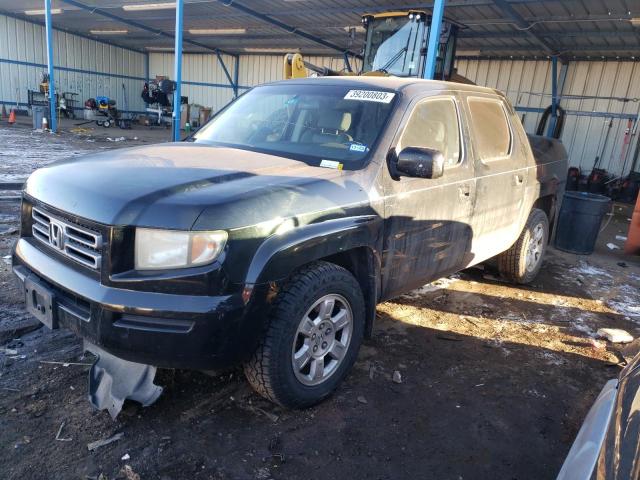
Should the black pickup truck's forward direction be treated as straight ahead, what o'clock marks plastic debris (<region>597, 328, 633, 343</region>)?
The plastic debris is roughly at 7 o'clock from the black pickup truck.

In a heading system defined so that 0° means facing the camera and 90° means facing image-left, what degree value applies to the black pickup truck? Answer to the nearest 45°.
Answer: approximately 45°

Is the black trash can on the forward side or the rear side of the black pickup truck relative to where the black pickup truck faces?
on the rear side

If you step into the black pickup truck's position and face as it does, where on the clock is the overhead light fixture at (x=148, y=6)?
The overhead light fixture is roughly at 4 o'clock from the black pickup truck.

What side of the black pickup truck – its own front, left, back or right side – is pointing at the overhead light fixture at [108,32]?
right

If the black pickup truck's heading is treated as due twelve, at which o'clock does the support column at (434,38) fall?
The support column is roughly at 5 o'clock from the black pickup truck.

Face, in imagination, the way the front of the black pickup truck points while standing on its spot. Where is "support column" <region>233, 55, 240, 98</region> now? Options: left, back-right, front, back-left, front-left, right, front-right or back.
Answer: back-right

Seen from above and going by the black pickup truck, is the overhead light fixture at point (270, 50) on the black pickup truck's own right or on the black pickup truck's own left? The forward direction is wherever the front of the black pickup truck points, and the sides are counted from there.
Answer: on the black pickup truck's own right

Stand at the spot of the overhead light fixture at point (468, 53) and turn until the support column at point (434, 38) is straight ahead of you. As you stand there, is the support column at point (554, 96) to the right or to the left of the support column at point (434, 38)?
left

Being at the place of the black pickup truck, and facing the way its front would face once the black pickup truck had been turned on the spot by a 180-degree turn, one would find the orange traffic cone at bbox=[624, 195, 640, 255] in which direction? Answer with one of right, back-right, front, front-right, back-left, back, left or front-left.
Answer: front

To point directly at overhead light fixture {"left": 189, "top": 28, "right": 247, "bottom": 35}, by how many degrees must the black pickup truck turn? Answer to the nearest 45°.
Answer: approximately 135° to its right

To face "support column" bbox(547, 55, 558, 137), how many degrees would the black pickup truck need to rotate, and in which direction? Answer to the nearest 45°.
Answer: approximately 180°
